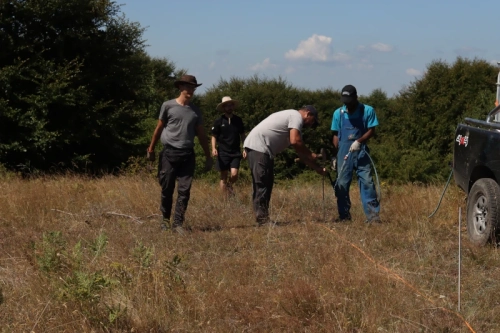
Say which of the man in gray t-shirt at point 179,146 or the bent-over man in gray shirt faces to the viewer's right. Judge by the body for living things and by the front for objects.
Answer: the bent-over man in gray shirt

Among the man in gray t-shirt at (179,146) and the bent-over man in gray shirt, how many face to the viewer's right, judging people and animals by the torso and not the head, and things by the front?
1

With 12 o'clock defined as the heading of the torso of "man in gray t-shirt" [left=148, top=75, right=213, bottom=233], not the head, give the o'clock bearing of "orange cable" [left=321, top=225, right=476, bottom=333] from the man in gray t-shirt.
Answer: The orange cable is roughly at 11 o'clock from the man in gray t-shirt.

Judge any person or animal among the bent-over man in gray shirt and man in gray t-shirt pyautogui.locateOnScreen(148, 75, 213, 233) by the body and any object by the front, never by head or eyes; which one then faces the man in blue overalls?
the bent-over man in gray shirt

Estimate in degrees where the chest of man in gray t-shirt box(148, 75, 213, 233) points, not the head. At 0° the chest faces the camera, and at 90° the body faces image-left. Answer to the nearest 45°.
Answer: approximately 0°

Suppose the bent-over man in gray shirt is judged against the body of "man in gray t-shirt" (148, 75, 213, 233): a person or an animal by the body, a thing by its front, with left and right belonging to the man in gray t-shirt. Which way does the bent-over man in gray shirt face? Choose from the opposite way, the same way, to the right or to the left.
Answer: to the left

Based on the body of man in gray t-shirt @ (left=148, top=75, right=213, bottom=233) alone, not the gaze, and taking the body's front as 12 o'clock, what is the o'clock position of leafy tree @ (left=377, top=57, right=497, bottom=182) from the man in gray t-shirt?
The leafy tree is roughly at 7 o'clock from the man in gray t-shirt.

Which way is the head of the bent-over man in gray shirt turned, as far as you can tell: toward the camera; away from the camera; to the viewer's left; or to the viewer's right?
to the viewer's right

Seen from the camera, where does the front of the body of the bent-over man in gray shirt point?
to the viewer's right

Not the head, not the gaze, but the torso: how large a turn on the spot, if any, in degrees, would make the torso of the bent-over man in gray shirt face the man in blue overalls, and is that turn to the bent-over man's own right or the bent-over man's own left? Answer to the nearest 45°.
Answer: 0° — they already face them

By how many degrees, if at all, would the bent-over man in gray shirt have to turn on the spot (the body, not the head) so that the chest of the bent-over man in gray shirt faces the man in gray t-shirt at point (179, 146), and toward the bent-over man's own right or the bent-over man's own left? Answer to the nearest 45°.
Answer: approximately 135° to the bent-over man's own right

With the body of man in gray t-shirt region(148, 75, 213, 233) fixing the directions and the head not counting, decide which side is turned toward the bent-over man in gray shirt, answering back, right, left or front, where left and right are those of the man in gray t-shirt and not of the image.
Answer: left

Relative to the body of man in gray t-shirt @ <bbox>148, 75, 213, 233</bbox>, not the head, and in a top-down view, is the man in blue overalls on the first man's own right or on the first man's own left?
on the first man's own left
